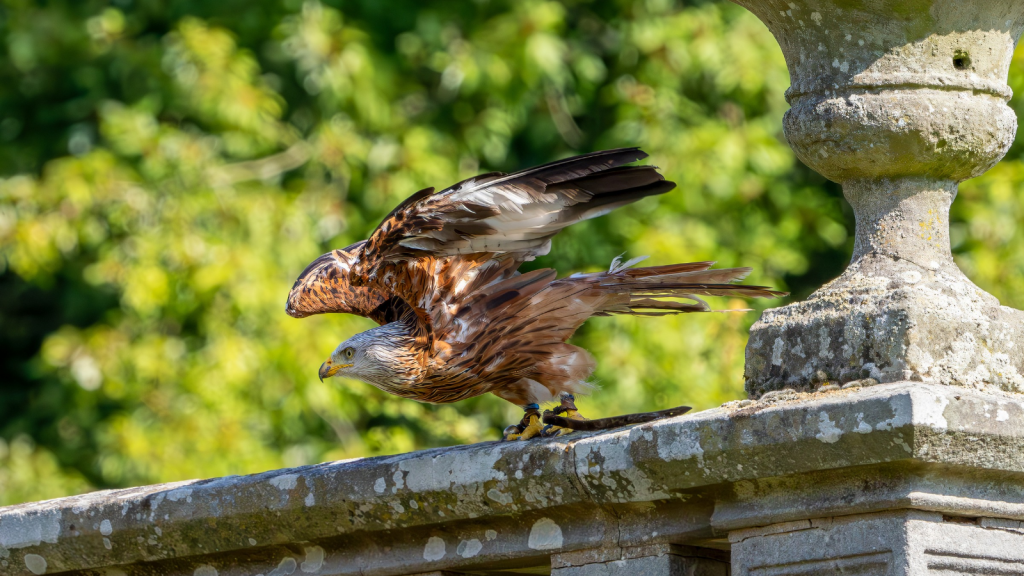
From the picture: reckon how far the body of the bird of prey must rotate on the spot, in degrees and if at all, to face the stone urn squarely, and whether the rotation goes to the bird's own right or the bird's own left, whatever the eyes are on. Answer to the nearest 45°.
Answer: approximately 135° to the bird's own left

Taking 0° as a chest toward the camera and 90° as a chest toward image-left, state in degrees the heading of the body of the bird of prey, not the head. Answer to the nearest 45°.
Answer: approximately 90°
